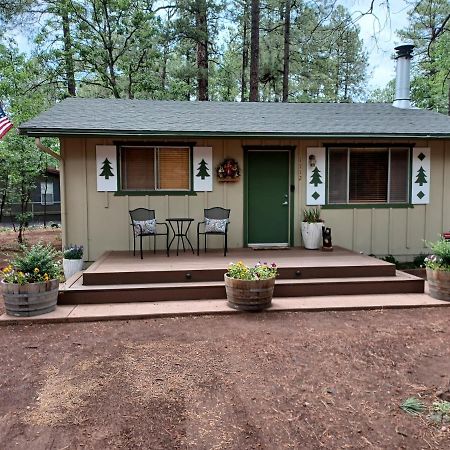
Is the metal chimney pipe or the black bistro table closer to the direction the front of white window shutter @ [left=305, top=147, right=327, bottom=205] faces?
the black bistro table

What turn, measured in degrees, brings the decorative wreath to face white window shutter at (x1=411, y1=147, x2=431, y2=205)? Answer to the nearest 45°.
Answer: approximately 90° to its left

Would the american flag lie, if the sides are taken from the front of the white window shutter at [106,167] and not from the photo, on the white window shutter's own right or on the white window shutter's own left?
on the white window shutter's own right

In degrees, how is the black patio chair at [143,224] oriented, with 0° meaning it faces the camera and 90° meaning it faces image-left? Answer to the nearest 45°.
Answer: approximately 315°

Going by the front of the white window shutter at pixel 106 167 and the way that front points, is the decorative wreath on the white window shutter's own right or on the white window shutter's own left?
on the white window shutter's own left

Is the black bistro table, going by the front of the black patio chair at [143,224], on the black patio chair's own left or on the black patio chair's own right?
on the black patio chair's own left

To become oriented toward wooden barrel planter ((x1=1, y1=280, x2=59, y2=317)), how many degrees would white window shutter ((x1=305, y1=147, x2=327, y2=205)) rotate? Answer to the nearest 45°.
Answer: approximately 45° to its right
